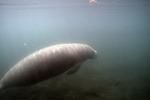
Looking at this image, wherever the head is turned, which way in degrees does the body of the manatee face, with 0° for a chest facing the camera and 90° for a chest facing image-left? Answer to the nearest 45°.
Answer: approximately 270°
